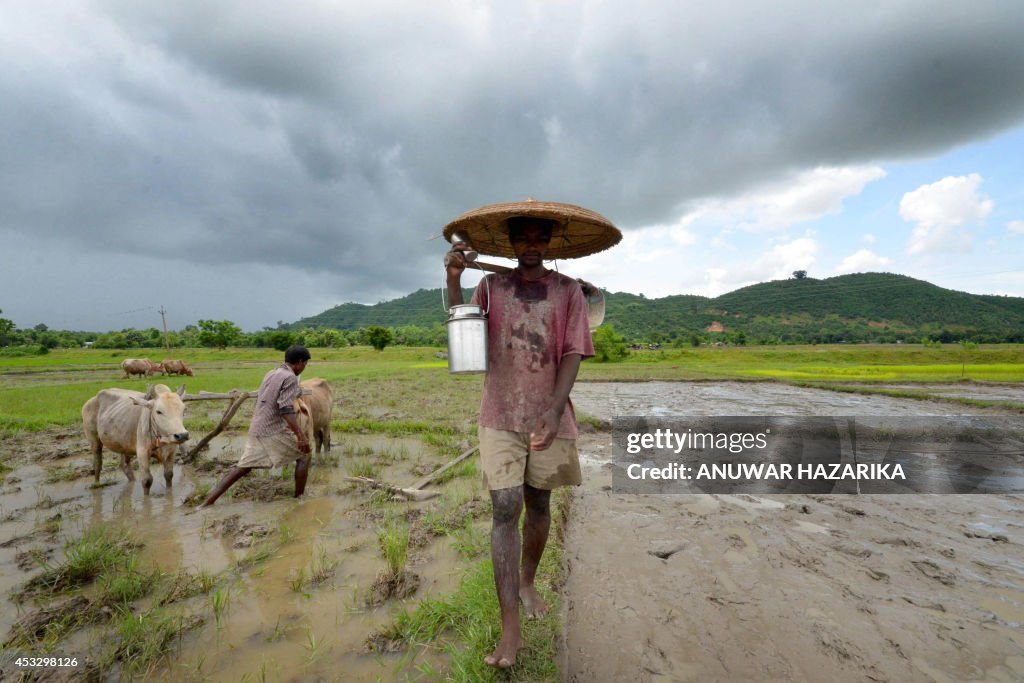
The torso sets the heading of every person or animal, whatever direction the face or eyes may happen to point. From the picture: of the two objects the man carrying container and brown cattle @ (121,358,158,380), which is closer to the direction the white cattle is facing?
the man carrying container

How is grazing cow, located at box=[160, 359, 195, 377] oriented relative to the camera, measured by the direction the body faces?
to the viewer's right

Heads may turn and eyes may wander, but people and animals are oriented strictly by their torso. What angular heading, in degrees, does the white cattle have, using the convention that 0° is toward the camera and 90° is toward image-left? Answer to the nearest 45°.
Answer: approximately 315°

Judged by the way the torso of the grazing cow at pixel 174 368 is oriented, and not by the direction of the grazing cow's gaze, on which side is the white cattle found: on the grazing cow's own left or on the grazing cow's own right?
on the grazing cow's own right

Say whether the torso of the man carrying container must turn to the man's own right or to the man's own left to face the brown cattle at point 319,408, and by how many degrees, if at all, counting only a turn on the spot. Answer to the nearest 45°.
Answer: approximately 135° to the man's own right

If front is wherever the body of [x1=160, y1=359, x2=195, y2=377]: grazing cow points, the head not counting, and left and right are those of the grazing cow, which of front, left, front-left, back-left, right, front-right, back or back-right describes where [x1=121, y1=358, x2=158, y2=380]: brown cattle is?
back-right

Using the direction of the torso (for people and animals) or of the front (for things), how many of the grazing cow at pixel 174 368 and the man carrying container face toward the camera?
1

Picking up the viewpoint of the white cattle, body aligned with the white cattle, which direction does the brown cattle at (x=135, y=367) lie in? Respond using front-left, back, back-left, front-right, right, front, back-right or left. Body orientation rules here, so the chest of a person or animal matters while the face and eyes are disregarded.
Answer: back-left

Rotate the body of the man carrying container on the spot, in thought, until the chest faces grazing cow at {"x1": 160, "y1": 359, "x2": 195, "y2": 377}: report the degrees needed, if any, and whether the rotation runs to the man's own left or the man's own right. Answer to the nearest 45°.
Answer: approximately 135° to the man's own right

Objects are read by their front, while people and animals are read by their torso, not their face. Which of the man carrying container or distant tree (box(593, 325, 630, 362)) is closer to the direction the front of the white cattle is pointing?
the man carrying container

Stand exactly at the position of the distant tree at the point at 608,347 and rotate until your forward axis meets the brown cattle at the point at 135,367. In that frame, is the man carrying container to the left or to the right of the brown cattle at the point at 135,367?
left

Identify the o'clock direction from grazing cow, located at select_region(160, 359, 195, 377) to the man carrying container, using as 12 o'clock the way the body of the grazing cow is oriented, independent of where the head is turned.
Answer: The man carrying container is roughly at 3 o'clock from the grazing cow.

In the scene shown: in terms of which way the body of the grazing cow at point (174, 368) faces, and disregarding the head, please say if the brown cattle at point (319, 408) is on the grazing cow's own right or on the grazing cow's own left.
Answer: on the grazing cow's own right

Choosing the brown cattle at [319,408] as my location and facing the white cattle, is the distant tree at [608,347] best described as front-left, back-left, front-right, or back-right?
back-right

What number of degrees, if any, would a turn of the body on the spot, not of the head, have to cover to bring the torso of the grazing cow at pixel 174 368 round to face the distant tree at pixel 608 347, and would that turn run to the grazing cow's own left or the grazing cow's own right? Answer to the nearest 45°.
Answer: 0° — it already faces it
